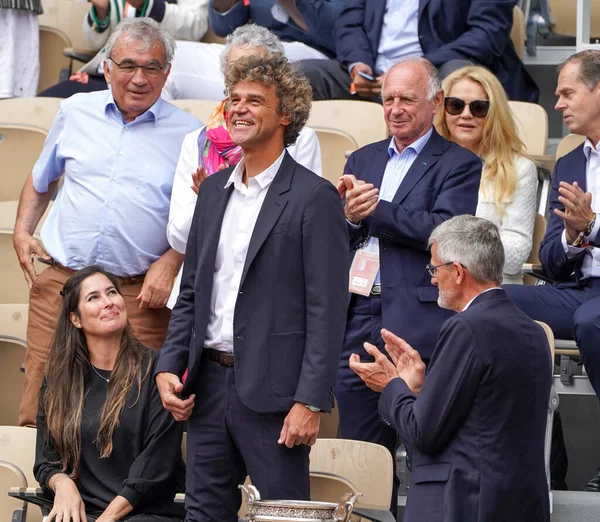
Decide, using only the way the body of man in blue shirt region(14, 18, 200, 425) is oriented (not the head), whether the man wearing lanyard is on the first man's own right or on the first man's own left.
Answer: on the first man's own left

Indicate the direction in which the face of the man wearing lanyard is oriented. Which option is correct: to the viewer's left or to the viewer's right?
to the viewer's left

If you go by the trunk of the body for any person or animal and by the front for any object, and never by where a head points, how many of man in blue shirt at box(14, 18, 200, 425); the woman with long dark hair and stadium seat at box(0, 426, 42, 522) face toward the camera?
3

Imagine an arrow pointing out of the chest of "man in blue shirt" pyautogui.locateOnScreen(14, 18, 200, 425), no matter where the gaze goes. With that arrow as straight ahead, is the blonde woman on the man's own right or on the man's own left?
on the man's own left

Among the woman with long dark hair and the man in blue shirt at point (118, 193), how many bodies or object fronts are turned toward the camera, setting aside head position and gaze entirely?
2

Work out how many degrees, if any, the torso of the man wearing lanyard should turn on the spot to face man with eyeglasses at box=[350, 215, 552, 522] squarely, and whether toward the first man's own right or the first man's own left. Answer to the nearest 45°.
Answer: approximately 45° to the first man's own left

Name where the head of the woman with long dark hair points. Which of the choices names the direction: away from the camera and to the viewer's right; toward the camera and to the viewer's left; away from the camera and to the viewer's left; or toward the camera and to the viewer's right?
toward the camera and to the viewer's right

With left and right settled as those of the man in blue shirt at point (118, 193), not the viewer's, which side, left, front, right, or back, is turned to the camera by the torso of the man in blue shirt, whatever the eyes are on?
front

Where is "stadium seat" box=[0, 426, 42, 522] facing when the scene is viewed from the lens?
facing the viewer

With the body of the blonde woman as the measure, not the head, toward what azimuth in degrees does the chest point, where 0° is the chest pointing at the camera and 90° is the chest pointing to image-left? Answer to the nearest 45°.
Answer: approximately 45°
